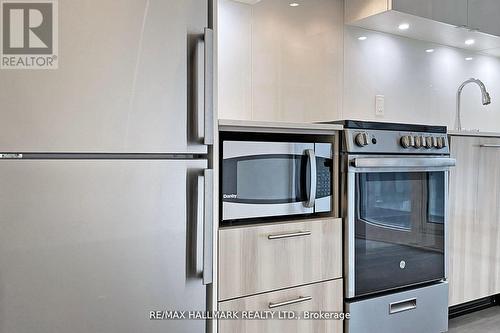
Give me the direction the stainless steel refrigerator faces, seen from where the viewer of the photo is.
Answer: facing the viewer

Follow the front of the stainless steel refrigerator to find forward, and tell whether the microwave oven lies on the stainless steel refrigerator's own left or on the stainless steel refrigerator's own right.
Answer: on the stainless steel refrigerator's own left

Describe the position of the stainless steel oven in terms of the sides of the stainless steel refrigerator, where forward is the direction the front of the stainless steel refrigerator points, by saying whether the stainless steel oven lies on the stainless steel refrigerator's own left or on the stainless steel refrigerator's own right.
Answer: on the stainless steel refrigerator's own left

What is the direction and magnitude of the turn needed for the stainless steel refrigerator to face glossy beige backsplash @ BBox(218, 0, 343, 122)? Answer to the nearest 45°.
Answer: approximately 135° to its left
